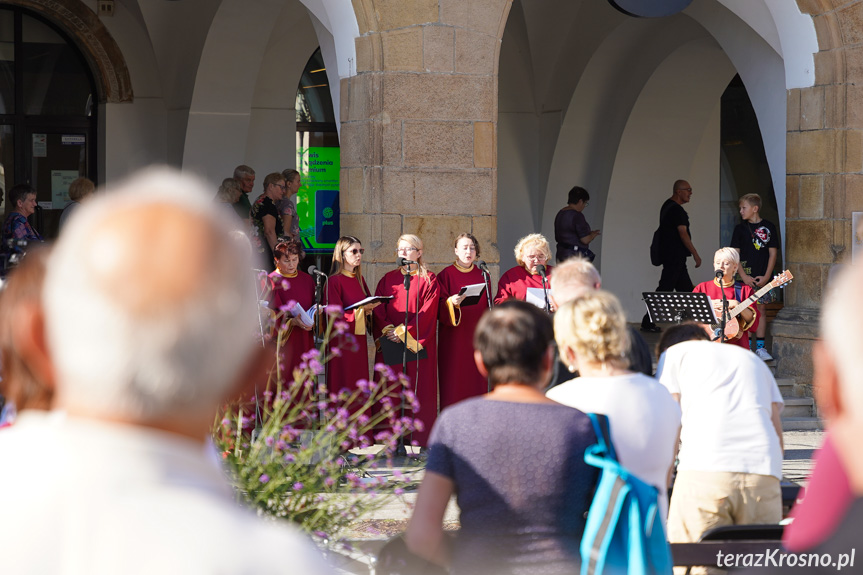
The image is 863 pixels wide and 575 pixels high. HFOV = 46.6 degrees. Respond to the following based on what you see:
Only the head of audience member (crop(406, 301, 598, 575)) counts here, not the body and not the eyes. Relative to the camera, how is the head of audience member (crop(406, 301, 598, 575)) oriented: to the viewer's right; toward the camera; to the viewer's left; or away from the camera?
away from the camera

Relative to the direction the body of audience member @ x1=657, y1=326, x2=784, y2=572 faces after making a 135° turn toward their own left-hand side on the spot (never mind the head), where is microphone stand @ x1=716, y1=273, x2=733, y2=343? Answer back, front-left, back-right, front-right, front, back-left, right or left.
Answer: back-right

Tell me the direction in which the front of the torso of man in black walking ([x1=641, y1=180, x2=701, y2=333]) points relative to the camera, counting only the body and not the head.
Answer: to the viewer's right

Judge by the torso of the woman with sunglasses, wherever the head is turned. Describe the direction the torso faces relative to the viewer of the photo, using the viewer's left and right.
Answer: facing the viewer and to the right of the viewer

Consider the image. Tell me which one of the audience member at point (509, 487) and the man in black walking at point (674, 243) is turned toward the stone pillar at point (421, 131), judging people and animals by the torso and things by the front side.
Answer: the audience member at point (509, 487)

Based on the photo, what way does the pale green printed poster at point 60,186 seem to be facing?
toward the camera

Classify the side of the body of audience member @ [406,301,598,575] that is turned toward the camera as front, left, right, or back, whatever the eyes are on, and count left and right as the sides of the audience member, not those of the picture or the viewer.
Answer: back

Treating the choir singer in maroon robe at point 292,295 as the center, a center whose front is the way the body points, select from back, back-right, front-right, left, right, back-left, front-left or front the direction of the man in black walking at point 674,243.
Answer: left

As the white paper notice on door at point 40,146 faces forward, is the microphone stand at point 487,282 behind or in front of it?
in front

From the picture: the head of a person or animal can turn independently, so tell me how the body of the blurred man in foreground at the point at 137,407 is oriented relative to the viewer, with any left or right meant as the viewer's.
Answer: facing away from the viewer

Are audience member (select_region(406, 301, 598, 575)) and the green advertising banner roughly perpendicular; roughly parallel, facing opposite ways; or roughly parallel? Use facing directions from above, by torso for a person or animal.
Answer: roughly parallel, facing opposite ways

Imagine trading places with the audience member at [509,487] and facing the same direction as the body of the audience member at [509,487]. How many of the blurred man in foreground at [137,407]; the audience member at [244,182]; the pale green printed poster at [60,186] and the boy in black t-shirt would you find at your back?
1

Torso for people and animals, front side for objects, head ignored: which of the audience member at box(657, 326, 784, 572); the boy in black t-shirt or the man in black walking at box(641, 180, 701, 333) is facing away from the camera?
the audience member at box(657, 326, 784, 572)

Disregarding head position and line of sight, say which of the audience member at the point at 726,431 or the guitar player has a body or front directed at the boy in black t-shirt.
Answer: the audience member

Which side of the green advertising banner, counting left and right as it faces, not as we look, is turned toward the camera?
front

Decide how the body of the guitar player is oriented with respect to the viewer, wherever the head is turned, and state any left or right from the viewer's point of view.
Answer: facing the viewer

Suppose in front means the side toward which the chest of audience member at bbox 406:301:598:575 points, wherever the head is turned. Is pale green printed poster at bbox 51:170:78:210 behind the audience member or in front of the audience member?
in front

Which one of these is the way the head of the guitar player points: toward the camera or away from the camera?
toward the camera

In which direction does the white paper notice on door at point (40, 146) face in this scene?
toward the camera
